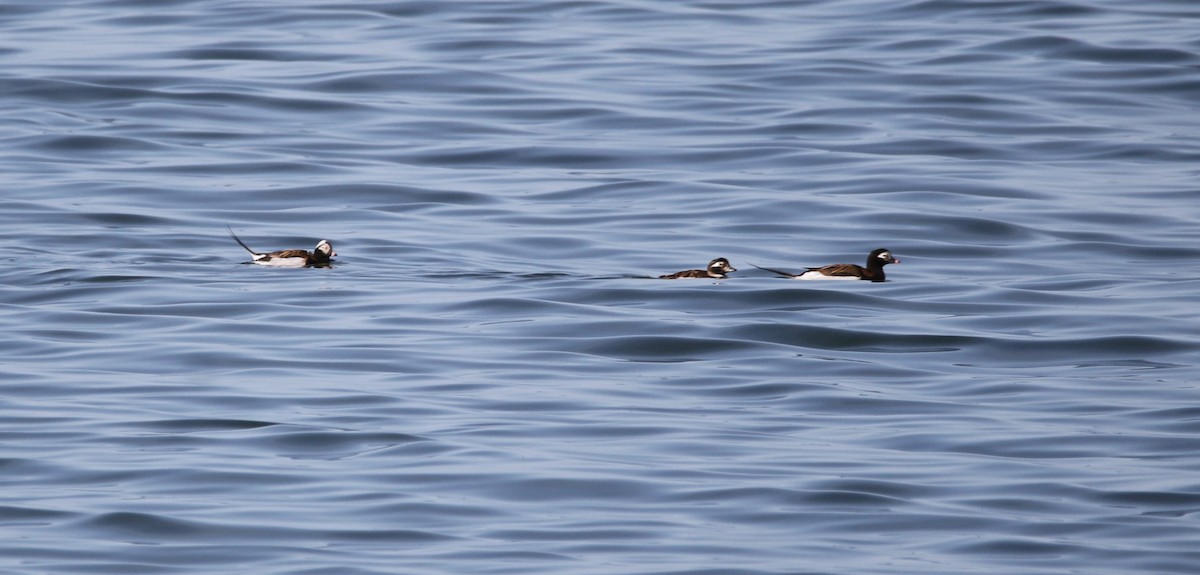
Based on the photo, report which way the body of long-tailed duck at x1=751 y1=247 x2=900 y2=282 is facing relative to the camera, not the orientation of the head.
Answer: to the viewer's right

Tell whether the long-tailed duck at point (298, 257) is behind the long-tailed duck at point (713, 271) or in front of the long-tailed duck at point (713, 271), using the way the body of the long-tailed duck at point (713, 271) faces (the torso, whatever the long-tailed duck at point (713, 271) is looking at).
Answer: behind

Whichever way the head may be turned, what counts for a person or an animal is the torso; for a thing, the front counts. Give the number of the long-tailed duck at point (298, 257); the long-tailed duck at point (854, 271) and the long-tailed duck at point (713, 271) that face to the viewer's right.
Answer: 3

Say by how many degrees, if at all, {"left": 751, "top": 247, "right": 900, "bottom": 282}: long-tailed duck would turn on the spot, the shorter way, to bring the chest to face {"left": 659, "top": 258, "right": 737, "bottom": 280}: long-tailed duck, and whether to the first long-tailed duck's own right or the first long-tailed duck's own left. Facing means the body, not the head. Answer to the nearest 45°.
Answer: approximately 180°

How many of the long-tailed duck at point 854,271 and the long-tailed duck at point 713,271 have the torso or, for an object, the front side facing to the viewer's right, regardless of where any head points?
2

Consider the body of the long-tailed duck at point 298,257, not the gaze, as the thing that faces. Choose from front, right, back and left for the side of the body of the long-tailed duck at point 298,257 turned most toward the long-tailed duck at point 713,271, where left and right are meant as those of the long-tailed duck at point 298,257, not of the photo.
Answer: front

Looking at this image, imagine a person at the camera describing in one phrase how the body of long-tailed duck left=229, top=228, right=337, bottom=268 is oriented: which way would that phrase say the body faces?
to the viewer's right

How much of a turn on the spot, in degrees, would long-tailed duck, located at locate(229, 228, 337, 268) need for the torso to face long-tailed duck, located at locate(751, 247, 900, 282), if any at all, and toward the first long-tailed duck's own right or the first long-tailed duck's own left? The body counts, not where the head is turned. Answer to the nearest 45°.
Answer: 0° — it already faces it

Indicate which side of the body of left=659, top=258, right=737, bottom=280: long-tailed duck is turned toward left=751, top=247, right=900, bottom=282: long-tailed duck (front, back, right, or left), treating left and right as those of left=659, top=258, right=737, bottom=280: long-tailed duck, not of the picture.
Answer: front

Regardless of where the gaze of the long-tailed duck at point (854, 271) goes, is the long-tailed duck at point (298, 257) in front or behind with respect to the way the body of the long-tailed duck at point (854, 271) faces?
behind

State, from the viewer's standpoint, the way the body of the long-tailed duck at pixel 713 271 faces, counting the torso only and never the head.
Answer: to the viewer's right
